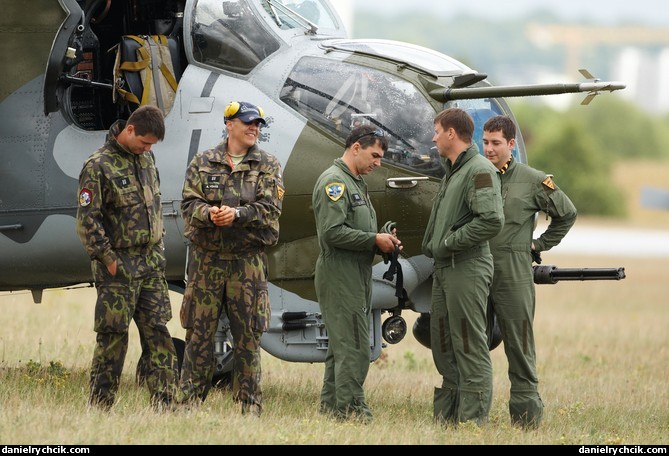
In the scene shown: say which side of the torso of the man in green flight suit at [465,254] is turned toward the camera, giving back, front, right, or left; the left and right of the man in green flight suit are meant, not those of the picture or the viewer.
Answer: left

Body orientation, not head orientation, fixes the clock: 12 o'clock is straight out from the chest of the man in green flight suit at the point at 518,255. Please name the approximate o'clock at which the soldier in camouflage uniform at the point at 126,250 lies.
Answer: The soldier in camouflage uniform is roughly at 1 o'clock from the man in green flight suit.

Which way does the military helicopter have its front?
to the viewer's right

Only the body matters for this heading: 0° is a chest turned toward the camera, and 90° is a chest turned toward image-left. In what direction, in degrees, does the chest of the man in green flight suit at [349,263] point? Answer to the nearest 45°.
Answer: approximately 270°

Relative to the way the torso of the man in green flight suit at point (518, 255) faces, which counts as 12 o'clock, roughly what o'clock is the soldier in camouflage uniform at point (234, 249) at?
The soldier in camouflage uniform is roughly at 1 o'clock from the man in green flight suit.

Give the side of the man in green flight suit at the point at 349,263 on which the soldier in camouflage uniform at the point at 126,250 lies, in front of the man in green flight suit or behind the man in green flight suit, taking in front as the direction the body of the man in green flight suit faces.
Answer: behind

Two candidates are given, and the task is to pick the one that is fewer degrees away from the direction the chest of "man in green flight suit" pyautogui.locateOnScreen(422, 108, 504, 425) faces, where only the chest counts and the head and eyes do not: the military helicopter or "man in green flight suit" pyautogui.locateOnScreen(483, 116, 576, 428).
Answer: the military helicopter

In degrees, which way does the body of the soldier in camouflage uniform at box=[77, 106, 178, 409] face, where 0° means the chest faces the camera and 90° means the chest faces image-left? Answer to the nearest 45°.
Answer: approximately 315°

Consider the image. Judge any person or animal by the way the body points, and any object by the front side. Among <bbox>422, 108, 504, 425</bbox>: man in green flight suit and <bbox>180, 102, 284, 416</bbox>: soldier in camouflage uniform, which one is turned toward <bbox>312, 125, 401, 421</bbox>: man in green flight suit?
<bbox>422, 108, 504, 425</bbox>: man in green flight suit

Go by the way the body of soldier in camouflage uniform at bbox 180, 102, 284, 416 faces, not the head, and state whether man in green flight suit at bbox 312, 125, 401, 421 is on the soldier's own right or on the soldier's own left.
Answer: on the soldier's own left
